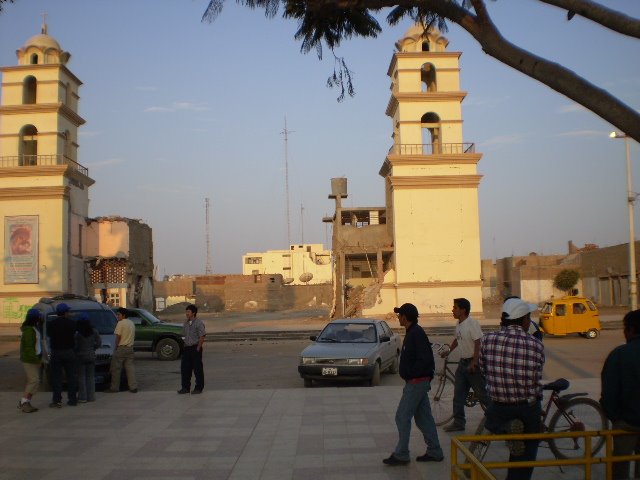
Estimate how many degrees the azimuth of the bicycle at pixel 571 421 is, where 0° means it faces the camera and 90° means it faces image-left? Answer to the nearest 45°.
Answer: approximately 90°

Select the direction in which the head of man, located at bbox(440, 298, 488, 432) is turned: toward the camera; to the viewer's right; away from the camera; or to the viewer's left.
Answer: to the viewer's left

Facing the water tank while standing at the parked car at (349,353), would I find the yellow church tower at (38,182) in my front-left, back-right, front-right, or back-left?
front-left

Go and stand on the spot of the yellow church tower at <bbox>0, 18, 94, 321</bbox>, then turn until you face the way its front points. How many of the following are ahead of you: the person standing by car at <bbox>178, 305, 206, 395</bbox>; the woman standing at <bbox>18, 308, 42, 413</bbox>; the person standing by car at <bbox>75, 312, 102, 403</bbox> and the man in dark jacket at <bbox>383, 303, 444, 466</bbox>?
4

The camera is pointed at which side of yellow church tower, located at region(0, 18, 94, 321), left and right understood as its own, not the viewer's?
front

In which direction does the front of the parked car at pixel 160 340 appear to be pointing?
to the viewer's right

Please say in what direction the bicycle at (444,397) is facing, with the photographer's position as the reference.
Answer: facing the viewer and to the left of the viewer

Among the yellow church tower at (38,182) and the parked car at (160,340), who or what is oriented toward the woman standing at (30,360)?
the yellow church tower

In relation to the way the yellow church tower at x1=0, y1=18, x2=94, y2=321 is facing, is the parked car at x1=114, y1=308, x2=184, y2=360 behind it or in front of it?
in front

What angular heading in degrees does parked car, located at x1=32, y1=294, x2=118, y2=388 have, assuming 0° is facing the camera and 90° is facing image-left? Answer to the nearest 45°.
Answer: approximately 315°

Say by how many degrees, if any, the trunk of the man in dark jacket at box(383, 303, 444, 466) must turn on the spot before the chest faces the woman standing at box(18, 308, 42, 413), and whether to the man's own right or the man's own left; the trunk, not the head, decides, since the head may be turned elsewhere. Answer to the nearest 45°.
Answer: approximately 45° to the man's own right

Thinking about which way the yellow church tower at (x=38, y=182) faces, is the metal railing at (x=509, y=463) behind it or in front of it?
in front

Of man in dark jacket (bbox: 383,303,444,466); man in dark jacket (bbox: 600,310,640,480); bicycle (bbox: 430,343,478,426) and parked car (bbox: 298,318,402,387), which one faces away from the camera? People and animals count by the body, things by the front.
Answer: man in dark jacket (bbox: 600,310,640,480)
